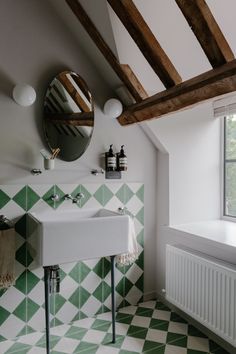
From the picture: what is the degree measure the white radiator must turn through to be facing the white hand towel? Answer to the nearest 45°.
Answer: approximately 45° to its right

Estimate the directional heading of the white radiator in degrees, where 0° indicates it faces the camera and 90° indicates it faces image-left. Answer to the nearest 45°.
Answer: approximately 45°
